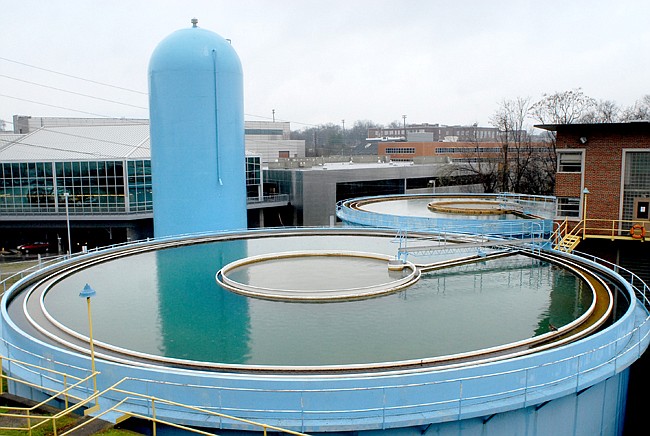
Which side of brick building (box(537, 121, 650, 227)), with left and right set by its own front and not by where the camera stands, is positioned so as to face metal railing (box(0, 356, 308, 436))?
front

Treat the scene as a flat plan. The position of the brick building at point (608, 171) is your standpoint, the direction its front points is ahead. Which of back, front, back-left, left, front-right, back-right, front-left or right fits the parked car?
right

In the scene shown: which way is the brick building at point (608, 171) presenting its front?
toward the camera

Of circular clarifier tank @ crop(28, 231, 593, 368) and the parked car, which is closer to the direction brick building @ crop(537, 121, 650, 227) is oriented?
the circular clarifier tank

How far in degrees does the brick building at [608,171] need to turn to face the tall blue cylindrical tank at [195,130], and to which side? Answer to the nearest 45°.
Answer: approximately 90° to its right

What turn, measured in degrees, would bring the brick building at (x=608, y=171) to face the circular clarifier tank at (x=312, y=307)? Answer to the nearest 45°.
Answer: approximately 45° to its right

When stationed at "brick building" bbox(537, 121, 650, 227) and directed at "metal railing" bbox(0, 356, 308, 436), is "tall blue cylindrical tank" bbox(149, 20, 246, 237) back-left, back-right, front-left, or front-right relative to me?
front-right

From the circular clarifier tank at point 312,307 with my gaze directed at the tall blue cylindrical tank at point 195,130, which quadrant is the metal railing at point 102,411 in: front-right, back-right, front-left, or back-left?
back-left

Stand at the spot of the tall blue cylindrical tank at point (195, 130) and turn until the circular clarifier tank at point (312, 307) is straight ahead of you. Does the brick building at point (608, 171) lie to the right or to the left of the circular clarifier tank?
left
